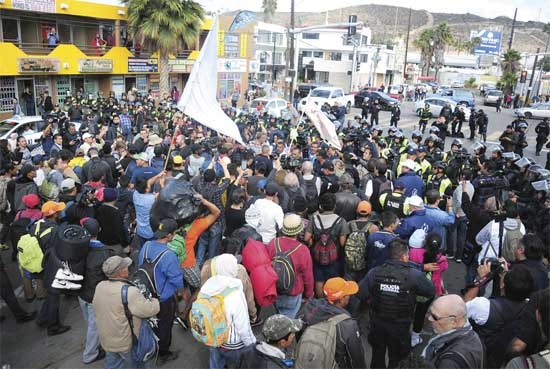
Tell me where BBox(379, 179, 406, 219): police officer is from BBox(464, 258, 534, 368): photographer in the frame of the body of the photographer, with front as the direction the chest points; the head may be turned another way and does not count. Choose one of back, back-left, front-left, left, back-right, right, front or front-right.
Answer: front

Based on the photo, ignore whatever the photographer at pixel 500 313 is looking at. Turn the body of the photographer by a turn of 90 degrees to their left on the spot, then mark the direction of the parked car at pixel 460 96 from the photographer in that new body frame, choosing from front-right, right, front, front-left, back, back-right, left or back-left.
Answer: back-right

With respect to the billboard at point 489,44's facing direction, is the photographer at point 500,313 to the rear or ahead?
ahead

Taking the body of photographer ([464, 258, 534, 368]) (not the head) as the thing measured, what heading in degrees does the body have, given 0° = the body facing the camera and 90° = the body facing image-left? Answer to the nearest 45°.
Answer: approximately 135°

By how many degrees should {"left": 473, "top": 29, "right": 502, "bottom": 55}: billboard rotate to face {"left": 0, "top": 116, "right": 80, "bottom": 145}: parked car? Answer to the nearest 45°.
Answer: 0° — it already faces it

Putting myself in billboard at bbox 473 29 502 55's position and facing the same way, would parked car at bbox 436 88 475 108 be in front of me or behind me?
in front

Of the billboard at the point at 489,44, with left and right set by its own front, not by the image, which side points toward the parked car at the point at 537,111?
front

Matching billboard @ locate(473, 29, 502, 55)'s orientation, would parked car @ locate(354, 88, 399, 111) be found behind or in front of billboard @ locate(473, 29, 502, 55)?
in front

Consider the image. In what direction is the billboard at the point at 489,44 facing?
toward the camera

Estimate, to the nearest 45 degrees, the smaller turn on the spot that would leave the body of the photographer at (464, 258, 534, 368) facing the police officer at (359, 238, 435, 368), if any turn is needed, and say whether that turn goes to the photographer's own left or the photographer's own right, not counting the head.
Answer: approximately 45° to the photographer's own left

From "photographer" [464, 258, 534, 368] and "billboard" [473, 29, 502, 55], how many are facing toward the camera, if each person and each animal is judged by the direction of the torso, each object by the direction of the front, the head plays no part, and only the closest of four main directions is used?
1

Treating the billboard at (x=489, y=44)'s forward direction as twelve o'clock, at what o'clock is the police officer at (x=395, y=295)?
The police officer is roughly at 12 o'clock from the billboard.

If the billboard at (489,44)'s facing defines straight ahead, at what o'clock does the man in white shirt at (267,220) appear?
The man in white shirt is roughly at 12 o'clock from the billboard.

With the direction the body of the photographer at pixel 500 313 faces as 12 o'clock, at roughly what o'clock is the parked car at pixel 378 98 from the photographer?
The parked car is roughly at 1 o'clock from the photographer.
